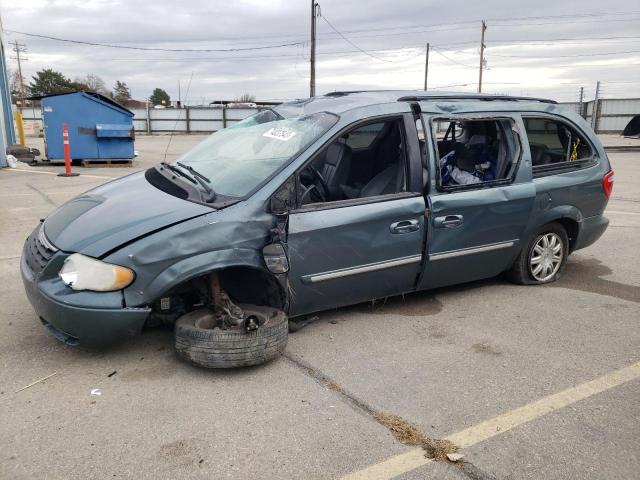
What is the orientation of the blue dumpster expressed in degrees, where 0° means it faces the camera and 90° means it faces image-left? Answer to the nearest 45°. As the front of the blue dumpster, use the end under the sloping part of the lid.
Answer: approximately 270°

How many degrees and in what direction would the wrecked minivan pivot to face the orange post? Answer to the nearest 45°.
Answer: approximately 90° to its right

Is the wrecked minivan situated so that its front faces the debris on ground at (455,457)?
no

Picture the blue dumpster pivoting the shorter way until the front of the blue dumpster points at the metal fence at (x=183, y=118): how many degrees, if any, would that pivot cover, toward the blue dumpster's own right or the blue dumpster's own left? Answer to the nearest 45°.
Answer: approximately 90° to the blue dumpster's own left

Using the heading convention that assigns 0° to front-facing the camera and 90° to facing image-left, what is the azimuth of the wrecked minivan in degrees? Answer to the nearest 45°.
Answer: approximately 45°

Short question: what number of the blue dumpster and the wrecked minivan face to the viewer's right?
1

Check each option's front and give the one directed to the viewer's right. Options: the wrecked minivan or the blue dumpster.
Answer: the blue dumpster

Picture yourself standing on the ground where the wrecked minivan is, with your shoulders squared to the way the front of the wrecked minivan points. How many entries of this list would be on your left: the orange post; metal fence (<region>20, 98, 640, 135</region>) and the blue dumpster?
0

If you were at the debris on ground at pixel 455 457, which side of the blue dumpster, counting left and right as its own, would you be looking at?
right

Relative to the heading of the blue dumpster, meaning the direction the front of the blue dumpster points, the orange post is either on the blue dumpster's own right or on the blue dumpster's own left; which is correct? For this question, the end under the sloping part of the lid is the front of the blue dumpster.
on the blue dumpster's own right

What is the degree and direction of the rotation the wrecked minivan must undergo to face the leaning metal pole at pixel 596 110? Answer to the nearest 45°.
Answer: approximately 180°
